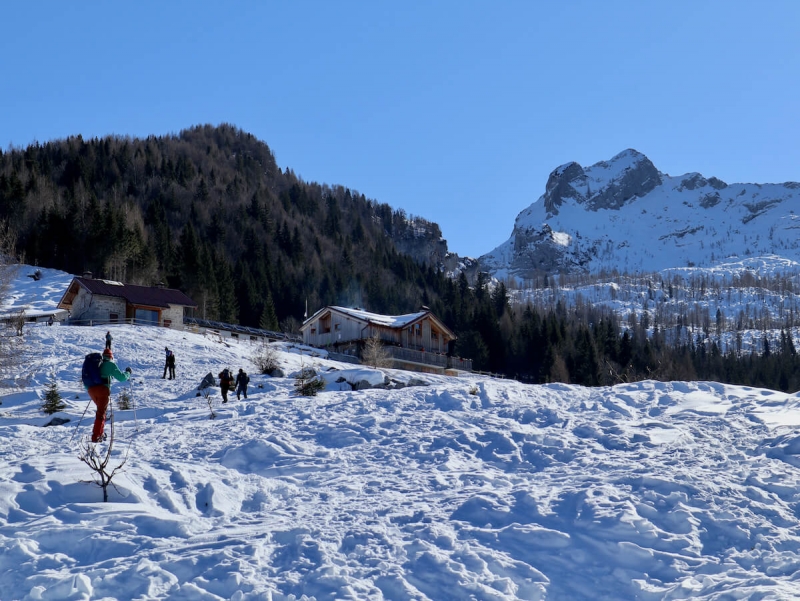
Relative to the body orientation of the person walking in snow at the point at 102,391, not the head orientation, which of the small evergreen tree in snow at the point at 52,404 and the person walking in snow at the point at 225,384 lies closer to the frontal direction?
the person walking in snow

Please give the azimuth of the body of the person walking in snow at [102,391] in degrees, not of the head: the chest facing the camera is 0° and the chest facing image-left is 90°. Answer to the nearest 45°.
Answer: approximately 270°

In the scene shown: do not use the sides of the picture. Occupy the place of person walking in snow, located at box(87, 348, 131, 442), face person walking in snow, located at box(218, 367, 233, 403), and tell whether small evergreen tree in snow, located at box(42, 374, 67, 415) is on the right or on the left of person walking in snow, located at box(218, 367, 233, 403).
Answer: left

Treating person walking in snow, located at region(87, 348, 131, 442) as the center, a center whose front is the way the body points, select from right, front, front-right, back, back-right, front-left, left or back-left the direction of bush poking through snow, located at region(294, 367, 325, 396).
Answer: front-left

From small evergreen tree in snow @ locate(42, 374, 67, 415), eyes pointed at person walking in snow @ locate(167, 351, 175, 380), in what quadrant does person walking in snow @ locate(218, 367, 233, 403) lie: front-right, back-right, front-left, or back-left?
front-right

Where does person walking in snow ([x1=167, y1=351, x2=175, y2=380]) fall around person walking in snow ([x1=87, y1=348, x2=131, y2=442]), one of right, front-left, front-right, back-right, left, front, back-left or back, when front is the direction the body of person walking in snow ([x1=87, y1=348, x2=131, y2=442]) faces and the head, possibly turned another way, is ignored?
left

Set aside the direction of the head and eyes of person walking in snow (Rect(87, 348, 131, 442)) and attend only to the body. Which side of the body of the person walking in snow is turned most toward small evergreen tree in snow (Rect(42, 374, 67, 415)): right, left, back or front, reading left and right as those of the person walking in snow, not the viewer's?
left
